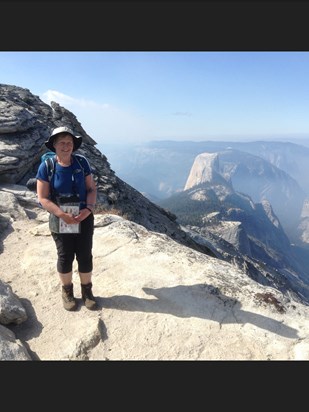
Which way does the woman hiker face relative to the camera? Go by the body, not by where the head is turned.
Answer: toward the camera
